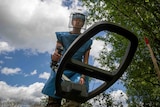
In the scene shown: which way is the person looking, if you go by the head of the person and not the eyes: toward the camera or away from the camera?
toward the camera

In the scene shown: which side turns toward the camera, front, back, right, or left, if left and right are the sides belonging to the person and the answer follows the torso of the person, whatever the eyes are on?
front

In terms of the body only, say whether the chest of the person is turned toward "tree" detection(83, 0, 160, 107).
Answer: no
